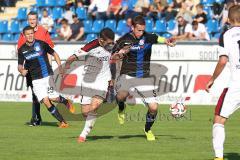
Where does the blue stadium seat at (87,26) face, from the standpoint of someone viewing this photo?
facing the viewer

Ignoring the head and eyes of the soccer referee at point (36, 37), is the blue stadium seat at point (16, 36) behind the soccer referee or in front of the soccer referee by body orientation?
behind

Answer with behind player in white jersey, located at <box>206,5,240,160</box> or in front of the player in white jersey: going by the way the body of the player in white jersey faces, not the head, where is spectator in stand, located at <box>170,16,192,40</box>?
in front

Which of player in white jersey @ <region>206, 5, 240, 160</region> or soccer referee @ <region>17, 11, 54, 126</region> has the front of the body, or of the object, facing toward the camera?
the soccer referee

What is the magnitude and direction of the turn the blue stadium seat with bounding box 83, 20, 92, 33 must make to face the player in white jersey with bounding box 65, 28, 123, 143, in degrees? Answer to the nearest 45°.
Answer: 0° — it already faces them

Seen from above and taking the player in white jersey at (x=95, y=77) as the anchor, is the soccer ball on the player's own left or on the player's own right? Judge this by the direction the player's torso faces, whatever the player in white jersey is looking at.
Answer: on the player's own left

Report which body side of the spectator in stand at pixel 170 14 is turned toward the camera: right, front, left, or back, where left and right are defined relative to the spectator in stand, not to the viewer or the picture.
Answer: front

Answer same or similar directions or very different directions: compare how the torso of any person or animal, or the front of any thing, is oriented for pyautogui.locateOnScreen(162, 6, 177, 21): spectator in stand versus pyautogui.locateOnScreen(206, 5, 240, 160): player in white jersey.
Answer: very different directions

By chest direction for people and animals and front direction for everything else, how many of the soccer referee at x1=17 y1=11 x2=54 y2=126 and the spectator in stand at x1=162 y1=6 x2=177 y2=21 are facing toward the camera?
2
